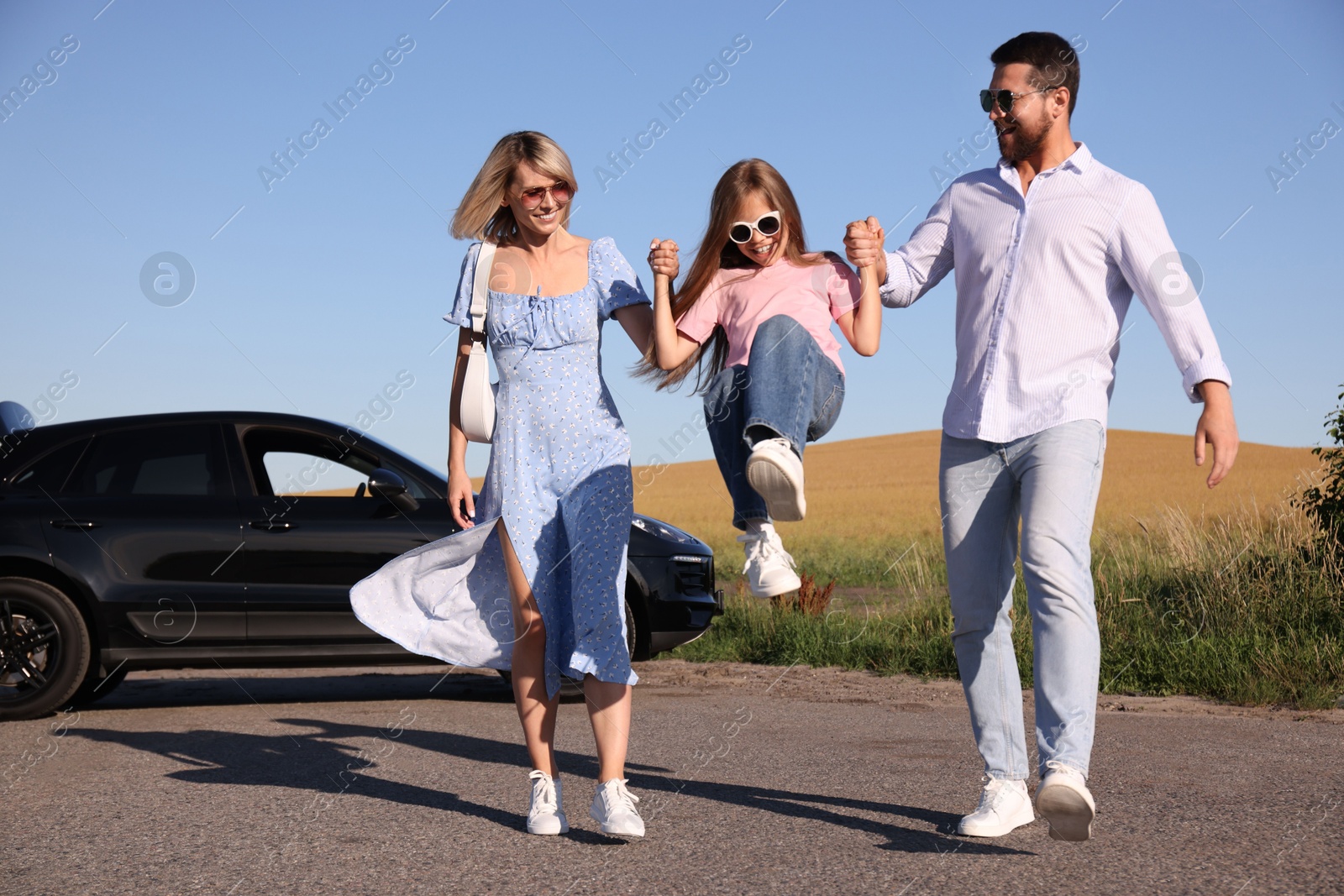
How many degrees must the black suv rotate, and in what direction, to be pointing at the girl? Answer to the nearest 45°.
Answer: approximately 45° to its right

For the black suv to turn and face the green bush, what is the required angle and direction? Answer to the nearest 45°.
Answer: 0° — it already faces it

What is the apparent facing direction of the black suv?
to the viewer's right

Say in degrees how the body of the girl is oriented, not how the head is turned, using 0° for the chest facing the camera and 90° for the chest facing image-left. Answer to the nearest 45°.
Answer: approximately 0°

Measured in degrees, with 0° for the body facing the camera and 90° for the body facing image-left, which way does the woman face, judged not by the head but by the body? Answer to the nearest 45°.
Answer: approximately 0°

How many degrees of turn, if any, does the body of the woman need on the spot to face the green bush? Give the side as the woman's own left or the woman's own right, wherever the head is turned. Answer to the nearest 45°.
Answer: approximately 135° to the woman's own left

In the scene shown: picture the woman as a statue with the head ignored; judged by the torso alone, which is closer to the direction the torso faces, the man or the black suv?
the man

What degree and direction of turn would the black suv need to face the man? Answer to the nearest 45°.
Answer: approximately 45° to its right

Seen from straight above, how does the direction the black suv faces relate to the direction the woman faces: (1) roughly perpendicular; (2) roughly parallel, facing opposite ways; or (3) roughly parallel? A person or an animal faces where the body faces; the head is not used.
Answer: roughly perpendicular
